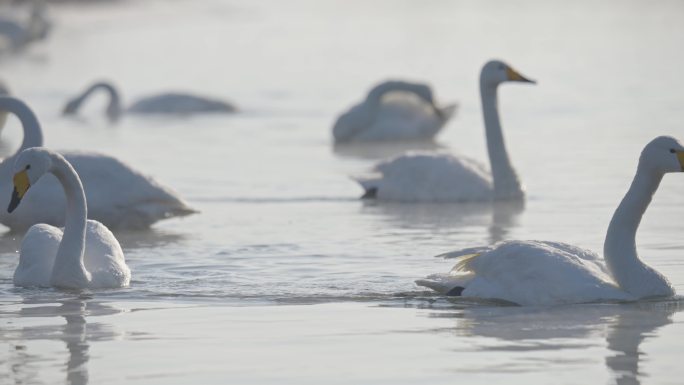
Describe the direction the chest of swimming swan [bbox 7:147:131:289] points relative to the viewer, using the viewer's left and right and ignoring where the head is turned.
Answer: facing the viewer

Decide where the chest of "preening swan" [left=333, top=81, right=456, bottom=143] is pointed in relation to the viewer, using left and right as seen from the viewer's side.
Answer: facing to the left of the viewer

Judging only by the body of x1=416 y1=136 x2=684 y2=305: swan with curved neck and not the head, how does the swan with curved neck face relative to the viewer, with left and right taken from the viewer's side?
facing to the right of the viewer

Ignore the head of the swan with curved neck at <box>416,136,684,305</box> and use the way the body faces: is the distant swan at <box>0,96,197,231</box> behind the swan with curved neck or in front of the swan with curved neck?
behind

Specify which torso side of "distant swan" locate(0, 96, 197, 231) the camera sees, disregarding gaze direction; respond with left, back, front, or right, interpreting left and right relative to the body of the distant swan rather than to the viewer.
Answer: left

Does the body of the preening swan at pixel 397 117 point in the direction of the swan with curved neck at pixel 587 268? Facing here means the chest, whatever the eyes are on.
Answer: no

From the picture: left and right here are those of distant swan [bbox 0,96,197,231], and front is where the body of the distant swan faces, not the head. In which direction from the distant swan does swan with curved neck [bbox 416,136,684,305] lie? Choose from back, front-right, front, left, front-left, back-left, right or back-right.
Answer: back-left
